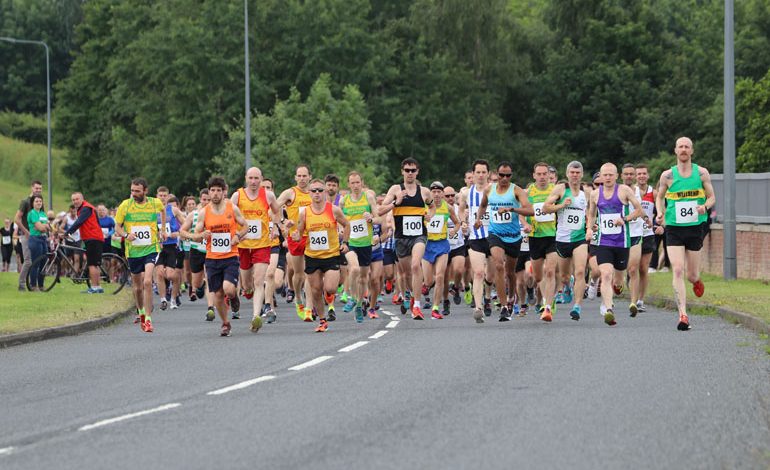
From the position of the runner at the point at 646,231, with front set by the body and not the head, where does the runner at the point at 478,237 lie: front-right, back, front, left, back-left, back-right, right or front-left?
front-right

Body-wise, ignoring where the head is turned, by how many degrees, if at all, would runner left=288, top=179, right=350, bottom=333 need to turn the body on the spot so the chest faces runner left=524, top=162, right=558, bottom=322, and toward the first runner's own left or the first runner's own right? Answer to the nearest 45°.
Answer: approximately 90° to the first runner's own left

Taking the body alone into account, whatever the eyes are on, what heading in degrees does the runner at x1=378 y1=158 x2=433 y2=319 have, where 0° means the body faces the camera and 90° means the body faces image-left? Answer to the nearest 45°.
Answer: approximately 0°

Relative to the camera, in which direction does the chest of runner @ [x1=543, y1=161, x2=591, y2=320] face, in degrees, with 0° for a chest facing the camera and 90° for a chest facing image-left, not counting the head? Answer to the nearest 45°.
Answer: approximately 0°

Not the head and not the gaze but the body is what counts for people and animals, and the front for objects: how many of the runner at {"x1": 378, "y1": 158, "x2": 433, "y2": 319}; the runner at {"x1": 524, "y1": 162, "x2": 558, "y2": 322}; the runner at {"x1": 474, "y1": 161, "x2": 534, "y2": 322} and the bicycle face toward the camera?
3

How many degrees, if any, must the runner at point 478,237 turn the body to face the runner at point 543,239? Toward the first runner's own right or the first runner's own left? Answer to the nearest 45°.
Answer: approximately 90° to the first runner's own left

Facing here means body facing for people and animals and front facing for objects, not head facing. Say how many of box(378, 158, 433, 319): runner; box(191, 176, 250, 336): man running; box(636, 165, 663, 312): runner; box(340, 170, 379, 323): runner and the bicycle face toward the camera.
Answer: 4

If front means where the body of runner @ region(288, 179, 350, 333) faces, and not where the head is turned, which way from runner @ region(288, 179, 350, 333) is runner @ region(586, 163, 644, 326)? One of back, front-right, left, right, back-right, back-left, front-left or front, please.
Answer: left

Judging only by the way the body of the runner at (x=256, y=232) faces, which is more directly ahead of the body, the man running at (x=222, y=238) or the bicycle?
the man running

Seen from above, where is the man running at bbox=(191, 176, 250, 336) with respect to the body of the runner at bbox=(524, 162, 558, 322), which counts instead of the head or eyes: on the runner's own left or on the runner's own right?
on the runner's own right
